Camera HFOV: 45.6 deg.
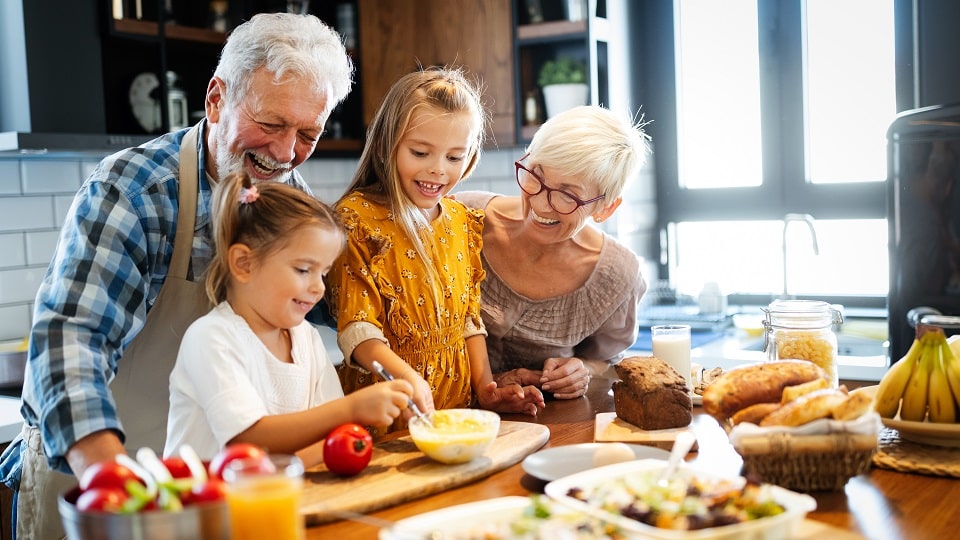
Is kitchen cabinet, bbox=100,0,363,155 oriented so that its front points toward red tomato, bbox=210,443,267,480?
yes

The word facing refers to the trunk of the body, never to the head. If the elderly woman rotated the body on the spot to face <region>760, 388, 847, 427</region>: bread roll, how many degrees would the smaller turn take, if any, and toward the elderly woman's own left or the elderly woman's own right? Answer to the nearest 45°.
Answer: approximately 45° to the elderly woman's own left

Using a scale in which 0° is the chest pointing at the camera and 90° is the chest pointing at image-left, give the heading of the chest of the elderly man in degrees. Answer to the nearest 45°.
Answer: approximately 315°

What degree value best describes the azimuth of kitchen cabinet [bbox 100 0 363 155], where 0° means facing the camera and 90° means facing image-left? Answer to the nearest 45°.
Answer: approximately 0°

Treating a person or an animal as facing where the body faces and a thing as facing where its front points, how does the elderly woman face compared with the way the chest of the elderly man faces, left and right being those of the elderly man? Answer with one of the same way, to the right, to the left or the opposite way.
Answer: to the right

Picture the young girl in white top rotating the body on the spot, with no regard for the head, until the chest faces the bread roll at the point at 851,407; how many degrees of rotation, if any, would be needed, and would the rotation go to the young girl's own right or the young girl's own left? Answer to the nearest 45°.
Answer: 0° — they already face it

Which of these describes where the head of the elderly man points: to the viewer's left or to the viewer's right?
to the viewer's right

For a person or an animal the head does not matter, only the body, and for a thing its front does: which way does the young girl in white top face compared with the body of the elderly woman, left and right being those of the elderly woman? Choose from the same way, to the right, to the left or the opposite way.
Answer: to the left
